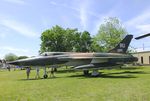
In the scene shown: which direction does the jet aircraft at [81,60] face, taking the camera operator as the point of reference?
facing to the left of the viewer
